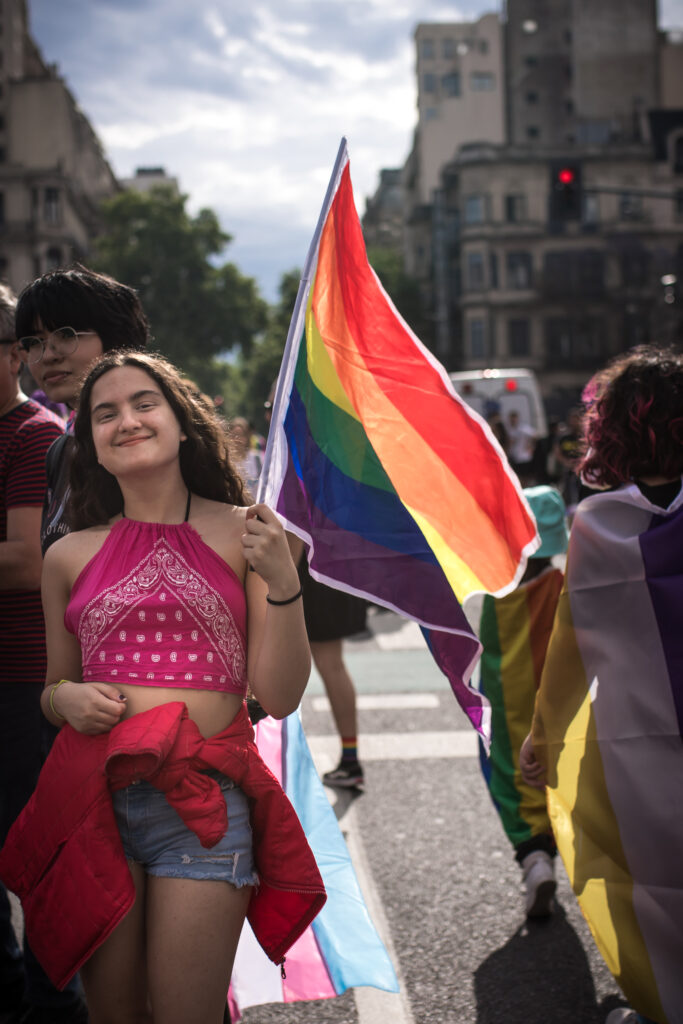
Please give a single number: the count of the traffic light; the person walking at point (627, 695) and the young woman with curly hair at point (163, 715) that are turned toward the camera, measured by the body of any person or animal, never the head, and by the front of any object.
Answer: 2

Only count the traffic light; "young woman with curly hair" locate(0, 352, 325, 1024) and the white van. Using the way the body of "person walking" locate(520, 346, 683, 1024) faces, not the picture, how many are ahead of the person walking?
2

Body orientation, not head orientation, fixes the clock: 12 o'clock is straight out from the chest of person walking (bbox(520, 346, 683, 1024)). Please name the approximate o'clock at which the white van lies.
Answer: The white van is roughly at 12 o'clock from the person walking.

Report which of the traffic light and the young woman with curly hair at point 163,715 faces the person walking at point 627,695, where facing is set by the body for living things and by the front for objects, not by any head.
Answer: the traffic light

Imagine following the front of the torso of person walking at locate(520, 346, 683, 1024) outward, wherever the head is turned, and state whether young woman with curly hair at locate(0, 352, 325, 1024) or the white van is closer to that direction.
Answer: the white van

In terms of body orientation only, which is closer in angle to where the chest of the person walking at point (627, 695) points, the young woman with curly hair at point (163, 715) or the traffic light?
the traffic light

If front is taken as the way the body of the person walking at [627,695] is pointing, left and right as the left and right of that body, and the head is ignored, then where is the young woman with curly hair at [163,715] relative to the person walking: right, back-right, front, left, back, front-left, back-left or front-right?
back-left

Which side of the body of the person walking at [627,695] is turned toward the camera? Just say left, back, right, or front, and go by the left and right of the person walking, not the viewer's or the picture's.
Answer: back

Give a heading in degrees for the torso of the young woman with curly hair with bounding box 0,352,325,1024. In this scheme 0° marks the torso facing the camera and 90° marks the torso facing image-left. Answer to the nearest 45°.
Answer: approximately 0°

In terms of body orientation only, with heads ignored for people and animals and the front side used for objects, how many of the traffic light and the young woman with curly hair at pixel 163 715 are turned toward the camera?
2

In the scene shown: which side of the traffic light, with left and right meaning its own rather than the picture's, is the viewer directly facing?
front

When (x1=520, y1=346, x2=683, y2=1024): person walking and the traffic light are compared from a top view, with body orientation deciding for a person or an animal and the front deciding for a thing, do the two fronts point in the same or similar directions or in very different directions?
very different directions

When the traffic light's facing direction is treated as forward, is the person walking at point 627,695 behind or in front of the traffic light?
in front
